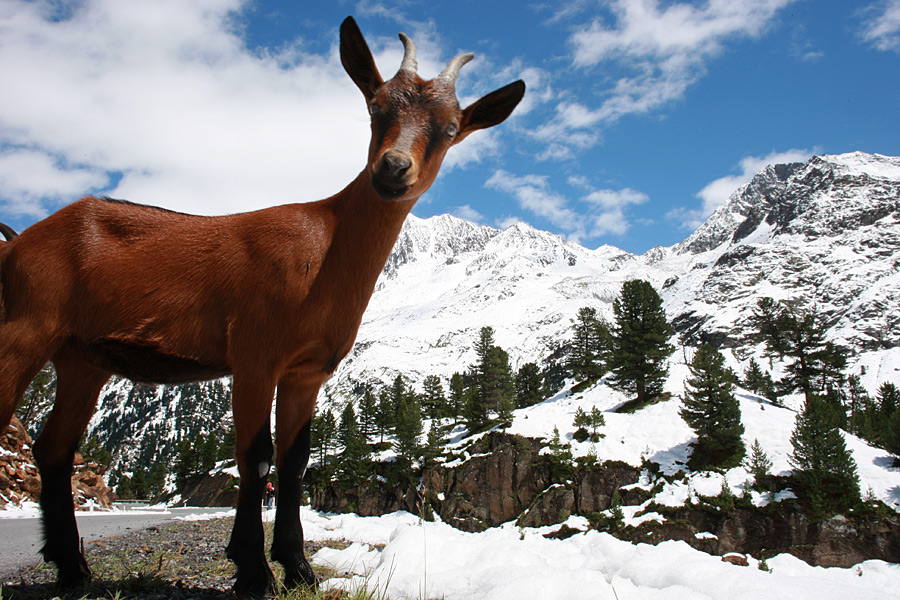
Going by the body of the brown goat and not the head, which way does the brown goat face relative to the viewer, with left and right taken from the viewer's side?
facing to the right of the viewer

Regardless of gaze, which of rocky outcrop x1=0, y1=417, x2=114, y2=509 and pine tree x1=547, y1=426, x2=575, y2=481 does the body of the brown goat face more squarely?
the pine tree

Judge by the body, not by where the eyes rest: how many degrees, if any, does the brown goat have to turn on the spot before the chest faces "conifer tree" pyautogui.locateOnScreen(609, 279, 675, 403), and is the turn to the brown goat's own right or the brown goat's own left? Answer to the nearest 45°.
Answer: approximately 45° to the brown goat's own left

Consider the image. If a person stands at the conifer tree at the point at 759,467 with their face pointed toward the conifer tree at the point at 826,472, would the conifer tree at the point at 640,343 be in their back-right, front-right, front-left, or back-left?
back-left

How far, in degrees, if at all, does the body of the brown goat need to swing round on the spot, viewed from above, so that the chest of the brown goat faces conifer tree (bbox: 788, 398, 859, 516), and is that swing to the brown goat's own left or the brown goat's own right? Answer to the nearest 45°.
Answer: approximately 45° to the brown goat's own left

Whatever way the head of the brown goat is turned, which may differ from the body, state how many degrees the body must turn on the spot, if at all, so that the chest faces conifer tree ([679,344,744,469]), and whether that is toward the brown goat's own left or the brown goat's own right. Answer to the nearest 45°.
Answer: approximately 45° to the brown goat's own left

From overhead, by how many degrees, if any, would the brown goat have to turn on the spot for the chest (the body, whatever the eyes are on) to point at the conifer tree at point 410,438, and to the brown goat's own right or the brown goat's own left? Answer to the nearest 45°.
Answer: approximately 90° to the brown goat's own left

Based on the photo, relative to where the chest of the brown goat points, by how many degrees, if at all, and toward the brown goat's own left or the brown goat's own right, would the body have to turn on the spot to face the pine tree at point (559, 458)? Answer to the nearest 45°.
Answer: approximately 45° to the brown goat's own left

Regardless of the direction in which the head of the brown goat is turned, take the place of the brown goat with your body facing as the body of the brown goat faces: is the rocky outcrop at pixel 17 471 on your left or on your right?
on your left
